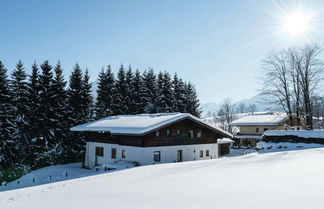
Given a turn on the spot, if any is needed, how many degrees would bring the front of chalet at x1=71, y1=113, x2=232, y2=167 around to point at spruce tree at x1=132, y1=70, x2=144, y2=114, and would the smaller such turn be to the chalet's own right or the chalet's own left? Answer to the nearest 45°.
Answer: approximately 135° to the chalet's own left

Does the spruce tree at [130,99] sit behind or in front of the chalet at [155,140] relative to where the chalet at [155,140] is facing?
behind

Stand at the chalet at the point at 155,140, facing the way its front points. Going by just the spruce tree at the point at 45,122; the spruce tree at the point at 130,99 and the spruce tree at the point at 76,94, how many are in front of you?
0

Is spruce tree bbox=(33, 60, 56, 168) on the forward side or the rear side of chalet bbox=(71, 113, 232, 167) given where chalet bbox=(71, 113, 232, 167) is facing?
on the rear side

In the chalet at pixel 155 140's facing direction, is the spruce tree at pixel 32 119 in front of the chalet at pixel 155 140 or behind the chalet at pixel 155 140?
behind

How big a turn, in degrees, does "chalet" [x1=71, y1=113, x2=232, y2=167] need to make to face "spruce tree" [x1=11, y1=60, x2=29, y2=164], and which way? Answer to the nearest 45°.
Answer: approximately 135° to its right

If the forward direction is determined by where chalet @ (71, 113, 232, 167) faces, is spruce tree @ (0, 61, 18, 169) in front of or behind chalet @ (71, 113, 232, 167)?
behind

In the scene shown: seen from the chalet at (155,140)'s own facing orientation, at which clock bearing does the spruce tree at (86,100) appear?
The spruce tree is roughly at 6 o'clock from the chalet.

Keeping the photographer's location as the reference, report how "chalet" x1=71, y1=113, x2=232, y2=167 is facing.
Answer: facing the viewer and to the right of the viewer

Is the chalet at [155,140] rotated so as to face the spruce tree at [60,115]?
no

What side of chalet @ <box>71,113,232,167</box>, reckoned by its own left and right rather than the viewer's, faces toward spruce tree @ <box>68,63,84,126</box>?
back
